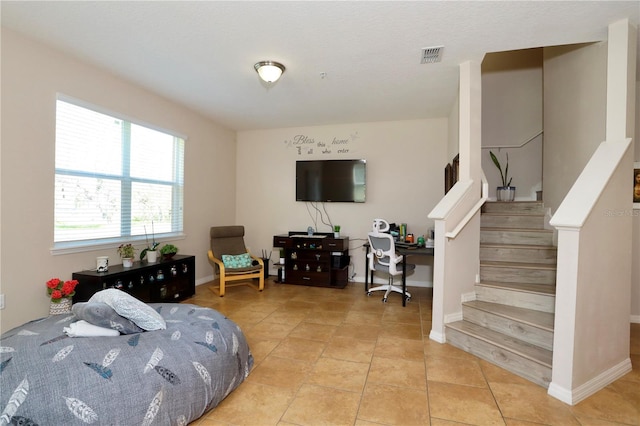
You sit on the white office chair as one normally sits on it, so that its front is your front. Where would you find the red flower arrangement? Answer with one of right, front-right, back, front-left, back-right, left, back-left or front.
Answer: back

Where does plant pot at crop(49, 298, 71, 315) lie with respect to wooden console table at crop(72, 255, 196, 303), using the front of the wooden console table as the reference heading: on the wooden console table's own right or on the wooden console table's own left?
on the wooden console table's own right

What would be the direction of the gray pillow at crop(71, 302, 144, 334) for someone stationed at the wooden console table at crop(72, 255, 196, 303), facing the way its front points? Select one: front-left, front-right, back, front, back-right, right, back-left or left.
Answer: front-right

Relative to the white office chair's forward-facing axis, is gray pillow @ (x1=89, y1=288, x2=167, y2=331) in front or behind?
behind

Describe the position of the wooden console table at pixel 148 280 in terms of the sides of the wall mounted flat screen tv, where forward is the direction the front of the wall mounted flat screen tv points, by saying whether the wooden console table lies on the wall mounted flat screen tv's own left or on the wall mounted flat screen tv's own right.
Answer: on the wall mounted flat screen tv's own right

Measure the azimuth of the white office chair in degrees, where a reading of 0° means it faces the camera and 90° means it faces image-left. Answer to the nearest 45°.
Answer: approximately 225°

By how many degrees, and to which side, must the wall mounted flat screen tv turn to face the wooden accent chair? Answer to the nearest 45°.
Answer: approximately 90° to its right

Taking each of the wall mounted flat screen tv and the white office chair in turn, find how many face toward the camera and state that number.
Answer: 1

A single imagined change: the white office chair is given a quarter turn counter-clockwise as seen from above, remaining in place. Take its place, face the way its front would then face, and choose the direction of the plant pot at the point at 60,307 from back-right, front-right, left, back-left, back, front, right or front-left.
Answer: left

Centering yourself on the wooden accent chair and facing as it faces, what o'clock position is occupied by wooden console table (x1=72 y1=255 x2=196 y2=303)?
The wooden console table is roughly at 3 o'clock from the wooden accent chair.
